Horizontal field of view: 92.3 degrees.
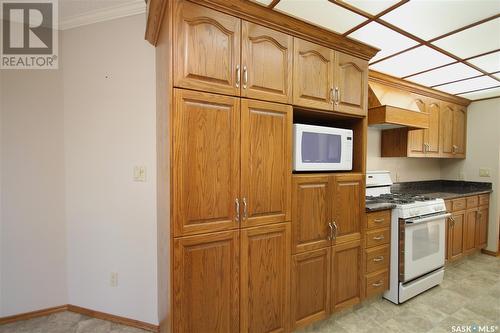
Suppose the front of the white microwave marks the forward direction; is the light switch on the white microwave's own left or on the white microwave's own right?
on the white microwave's own right

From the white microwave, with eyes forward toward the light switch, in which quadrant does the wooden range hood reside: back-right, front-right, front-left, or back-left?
back-right

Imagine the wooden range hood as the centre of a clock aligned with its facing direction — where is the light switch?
The light switch is roughly at 3 o'clock from the wooden range hood.

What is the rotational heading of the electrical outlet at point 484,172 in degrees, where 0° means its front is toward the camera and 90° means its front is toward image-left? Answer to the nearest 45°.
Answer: approximately 0°

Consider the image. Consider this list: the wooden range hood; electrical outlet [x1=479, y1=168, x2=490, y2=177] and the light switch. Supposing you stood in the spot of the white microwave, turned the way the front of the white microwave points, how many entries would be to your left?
2

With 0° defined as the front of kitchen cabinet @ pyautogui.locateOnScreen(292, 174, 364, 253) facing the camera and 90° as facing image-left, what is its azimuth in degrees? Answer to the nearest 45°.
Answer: approximately 315°

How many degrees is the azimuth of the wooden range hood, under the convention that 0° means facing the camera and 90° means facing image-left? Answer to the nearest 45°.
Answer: approximately 315°

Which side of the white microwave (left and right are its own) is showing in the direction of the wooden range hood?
left

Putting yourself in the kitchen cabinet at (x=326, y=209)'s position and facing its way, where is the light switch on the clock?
The light switch is roughly at 4 o'clock from the kitchen cabinet.
